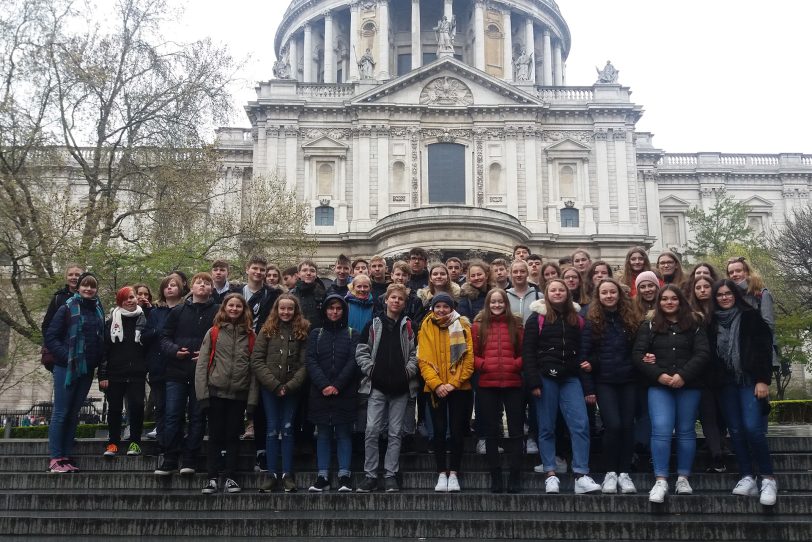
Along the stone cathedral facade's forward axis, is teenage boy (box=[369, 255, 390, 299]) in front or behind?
in front

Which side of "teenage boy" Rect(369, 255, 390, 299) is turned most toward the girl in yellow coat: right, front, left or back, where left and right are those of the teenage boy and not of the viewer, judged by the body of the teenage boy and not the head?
front

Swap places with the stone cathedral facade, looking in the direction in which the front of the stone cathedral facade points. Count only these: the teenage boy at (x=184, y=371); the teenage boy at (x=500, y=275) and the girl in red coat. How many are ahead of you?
3

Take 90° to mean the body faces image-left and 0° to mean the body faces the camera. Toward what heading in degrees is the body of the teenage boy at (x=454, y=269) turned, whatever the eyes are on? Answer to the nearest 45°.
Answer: approximately 0°

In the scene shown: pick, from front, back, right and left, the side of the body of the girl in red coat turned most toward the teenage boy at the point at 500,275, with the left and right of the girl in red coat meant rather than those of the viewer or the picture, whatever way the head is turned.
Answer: back

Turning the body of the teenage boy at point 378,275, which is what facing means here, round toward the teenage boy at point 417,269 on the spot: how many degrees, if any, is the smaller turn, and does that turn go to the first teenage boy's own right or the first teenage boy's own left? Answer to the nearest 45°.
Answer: approximately 45° to the first teenage boy's own left

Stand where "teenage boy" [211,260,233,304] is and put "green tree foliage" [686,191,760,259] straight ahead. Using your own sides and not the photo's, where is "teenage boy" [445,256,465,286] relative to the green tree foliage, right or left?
right

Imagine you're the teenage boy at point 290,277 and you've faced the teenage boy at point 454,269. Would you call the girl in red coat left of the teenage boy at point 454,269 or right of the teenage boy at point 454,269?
right

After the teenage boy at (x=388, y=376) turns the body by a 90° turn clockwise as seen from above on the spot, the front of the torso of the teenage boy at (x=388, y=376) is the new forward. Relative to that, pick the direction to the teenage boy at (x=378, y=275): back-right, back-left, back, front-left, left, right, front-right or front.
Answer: right

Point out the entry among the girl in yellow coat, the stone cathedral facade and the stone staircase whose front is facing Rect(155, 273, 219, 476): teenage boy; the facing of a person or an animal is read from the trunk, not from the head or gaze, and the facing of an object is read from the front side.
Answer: the stone cathedral facade

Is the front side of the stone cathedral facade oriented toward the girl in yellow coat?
yes
